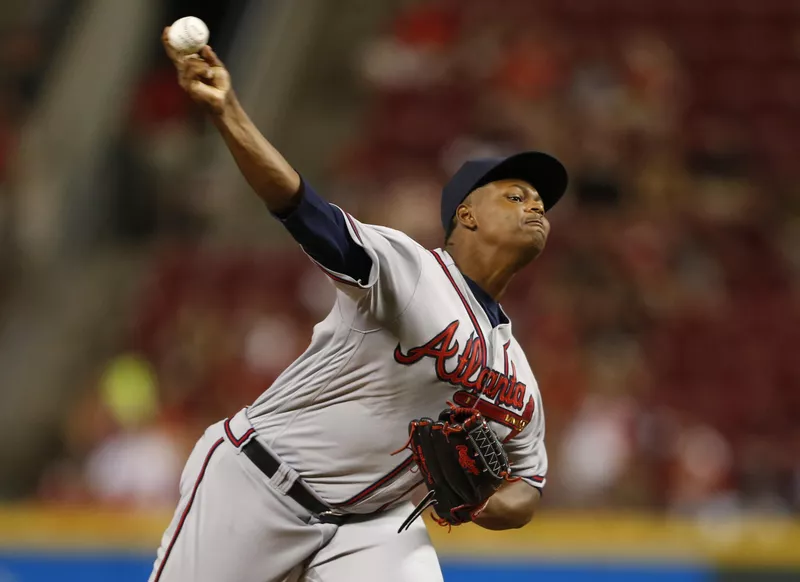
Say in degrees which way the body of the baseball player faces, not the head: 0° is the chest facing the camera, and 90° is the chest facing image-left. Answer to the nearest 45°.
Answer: approximately 315°

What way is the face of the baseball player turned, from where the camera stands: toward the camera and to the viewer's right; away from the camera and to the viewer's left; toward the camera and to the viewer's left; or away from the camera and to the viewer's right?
toward the camera and to the viewer's right
